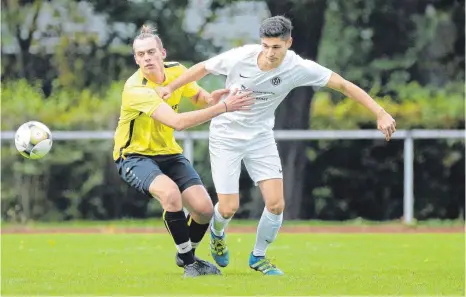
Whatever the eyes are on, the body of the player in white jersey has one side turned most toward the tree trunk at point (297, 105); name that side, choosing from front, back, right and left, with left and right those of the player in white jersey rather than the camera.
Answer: back

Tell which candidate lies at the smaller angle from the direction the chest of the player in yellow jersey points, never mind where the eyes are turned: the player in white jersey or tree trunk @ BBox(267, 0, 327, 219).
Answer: the player in white jersey

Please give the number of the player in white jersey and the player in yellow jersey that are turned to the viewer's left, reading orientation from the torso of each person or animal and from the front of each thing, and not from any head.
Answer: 0

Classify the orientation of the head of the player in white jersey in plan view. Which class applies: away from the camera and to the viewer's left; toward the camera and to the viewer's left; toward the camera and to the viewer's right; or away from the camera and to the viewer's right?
toward the camera and to the viewer's left

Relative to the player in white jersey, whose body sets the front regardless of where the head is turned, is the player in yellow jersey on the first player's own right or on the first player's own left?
on the first player's own right

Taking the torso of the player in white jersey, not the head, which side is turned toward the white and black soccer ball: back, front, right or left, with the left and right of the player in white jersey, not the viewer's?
right

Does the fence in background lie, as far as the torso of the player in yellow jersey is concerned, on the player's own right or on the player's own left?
on the player's own left

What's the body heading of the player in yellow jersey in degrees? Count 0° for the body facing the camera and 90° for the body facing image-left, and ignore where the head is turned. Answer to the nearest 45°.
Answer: approximately 315°

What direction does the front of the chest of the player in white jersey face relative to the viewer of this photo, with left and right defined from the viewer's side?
facing the viewer
